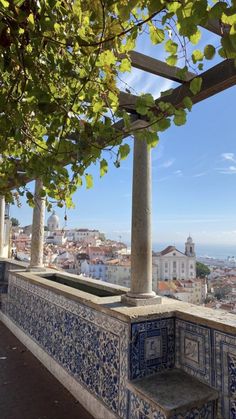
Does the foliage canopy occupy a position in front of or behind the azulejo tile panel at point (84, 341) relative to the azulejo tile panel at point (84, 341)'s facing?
in front

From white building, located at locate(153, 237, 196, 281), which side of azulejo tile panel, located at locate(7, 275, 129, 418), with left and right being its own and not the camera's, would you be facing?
back

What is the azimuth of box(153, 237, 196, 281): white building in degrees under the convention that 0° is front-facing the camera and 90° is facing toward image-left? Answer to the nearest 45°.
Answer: approximately 0°

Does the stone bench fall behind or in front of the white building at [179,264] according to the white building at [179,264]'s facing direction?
in front

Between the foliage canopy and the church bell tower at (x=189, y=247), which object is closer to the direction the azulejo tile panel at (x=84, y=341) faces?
the foliage canopy

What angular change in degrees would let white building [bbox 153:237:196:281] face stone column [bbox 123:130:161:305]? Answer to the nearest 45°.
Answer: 0° — it already faces it

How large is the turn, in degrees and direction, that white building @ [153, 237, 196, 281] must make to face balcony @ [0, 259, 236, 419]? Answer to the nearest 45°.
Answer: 0° — it already faces it

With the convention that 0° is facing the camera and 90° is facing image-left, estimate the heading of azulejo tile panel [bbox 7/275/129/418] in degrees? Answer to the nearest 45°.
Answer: approximately 45°

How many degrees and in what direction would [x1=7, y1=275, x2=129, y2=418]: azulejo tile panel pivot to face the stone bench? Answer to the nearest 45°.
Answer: approximately 90° to its left

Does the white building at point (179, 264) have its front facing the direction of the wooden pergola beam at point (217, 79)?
yes

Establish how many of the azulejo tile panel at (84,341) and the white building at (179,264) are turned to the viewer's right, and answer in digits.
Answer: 0
